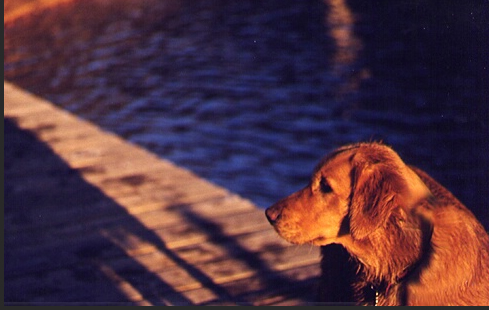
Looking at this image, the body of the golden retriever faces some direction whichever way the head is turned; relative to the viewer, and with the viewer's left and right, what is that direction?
facing to the left of the viewer
